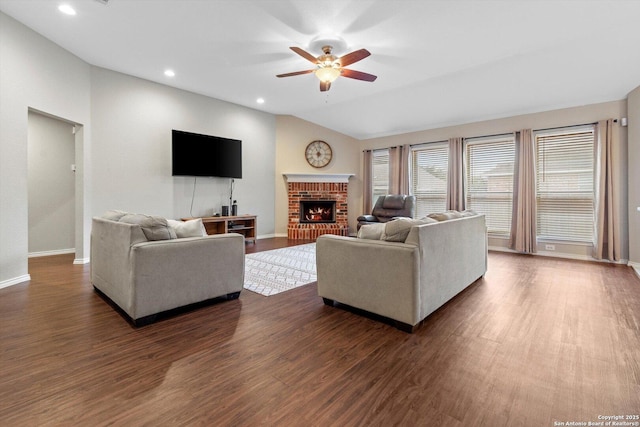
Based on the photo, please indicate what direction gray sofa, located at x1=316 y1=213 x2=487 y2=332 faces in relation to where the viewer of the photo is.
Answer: facing away from the viewer and to the left of the viewer

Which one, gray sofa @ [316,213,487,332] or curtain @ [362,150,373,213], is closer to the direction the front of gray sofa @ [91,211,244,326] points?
the curtain

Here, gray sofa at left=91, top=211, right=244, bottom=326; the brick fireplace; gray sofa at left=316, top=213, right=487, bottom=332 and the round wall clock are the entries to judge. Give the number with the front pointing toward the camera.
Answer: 2

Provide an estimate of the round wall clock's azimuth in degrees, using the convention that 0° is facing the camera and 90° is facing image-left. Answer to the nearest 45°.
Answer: approximately 0°

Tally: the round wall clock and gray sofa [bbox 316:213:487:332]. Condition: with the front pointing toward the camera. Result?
1

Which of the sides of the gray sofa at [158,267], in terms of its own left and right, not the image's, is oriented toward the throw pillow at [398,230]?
right
